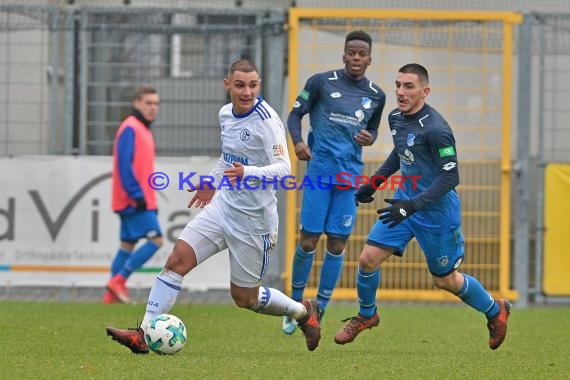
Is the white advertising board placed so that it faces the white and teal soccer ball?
yes

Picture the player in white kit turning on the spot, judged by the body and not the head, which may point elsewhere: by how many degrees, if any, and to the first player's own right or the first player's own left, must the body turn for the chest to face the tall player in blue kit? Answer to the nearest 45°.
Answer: approximately 135° to the first player's own right

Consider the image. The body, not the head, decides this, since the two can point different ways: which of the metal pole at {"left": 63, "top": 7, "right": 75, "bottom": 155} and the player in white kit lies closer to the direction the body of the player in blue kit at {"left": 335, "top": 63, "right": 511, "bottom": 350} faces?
the player in white kit

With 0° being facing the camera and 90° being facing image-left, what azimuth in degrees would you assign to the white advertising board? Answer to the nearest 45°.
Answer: approximately 0°

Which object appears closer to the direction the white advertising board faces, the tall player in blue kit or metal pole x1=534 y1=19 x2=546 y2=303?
the tall player in blue kit

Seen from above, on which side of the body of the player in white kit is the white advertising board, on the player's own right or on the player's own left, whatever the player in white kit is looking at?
on the player's own right

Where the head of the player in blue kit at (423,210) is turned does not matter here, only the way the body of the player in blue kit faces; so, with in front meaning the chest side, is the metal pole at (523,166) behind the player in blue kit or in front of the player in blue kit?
behind

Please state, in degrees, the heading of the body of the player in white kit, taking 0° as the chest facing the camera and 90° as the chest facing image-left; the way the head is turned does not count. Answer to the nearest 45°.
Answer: approximately 45°

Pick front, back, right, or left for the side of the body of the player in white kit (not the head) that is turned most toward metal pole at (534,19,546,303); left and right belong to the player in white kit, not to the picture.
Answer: back
